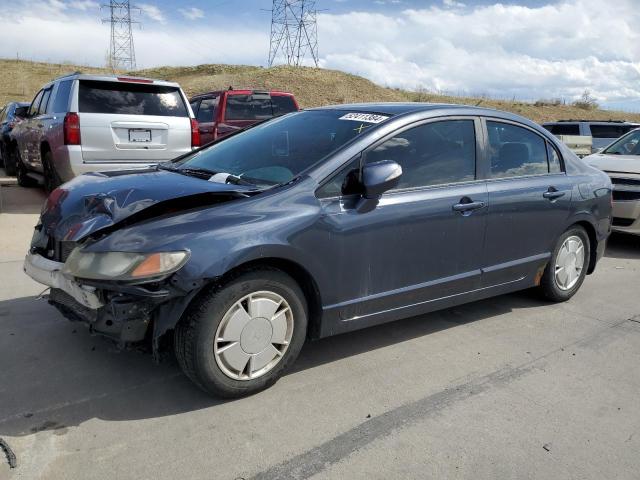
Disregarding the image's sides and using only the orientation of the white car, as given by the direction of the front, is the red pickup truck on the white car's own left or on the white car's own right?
on the white car's own right

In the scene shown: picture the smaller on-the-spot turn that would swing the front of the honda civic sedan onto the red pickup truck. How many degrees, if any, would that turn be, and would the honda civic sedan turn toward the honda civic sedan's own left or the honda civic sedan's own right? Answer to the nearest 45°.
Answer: approximately 135° to the honda civic sedan's own right

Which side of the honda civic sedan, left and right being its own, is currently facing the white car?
back

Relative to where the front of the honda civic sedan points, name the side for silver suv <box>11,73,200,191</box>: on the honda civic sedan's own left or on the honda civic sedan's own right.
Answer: on the honda civic sedan's own right

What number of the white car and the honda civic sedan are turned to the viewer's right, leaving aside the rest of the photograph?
0

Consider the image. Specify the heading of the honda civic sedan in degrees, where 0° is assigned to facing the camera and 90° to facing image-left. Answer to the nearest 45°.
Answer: approximately 45°
